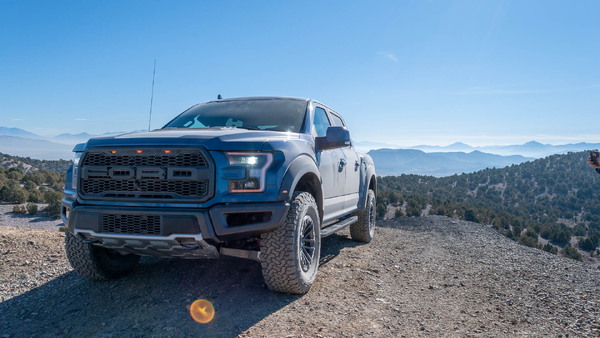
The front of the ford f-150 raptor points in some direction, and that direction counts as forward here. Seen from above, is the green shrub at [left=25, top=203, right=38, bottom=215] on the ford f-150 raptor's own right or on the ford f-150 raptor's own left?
on the ford f-150 raptor's own right

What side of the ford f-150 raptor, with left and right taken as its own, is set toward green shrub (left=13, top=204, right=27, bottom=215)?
right
